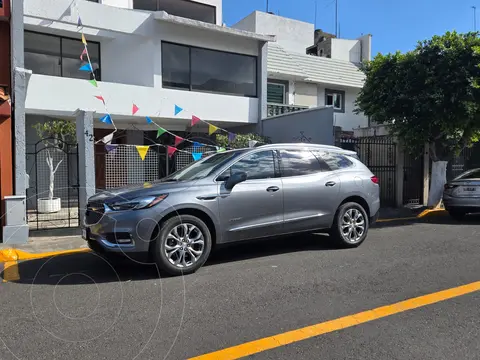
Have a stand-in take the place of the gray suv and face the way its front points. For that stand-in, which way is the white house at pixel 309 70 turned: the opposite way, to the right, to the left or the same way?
to the left

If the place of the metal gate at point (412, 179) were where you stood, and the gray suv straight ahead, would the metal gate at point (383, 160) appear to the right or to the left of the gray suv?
right

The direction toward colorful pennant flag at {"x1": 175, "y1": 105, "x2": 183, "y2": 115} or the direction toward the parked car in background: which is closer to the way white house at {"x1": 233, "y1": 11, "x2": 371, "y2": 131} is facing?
the parked car in background

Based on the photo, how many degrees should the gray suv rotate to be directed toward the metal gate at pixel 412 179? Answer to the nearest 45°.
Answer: approximately 180°

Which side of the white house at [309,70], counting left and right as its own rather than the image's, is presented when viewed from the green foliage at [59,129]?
right

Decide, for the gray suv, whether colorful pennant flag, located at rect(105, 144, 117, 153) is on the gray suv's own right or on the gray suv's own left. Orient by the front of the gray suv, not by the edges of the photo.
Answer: on the gray suv's own right

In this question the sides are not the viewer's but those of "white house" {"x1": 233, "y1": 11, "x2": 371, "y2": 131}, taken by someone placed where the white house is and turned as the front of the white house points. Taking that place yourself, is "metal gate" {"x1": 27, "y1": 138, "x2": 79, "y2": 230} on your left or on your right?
on your right

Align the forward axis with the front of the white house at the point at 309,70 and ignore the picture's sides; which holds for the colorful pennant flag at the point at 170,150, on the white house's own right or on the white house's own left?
on the white house's own right

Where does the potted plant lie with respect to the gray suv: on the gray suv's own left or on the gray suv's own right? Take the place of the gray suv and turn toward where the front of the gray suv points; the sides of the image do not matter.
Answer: on the gray suv's own right

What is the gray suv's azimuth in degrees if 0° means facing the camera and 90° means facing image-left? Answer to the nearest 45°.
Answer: approximately 45°
